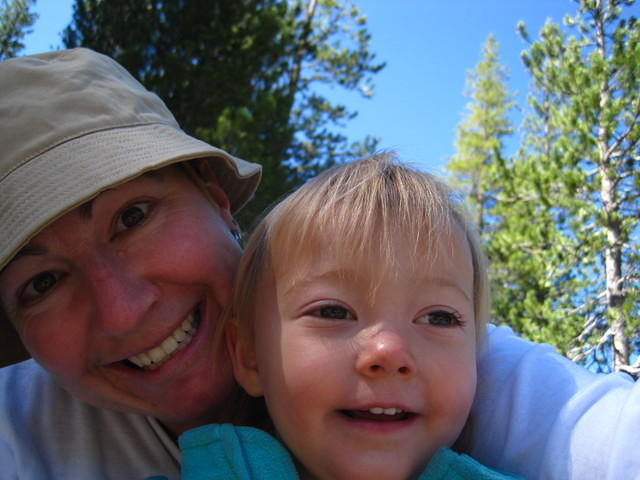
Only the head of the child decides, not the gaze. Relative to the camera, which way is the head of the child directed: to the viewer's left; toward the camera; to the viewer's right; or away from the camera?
toward the camera

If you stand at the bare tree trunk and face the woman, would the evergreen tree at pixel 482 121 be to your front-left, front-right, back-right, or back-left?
back-right

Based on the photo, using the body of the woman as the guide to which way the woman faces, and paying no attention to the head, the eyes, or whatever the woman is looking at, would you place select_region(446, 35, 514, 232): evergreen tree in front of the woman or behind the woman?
behind

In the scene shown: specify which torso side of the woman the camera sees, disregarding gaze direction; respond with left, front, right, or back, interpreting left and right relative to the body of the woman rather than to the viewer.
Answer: front

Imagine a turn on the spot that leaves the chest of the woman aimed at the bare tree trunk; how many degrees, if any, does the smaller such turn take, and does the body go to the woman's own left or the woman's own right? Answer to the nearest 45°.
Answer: approximately 135° to the woman's own left

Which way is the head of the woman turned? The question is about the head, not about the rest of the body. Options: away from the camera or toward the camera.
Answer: toward the camera
